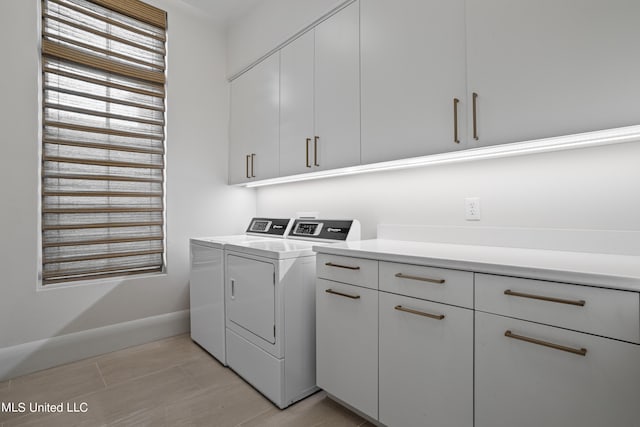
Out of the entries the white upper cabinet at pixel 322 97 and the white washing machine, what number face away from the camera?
0

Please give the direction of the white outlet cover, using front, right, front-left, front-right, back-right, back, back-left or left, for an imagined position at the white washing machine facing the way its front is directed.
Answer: left

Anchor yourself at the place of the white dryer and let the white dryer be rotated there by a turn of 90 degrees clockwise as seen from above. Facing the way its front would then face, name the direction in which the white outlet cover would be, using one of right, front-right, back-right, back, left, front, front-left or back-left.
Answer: back-right

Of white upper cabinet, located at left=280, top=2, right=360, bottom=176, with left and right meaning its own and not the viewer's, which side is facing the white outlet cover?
left

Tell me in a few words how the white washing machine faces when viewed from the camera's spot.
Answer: facing the viewer and to the left of the viewer

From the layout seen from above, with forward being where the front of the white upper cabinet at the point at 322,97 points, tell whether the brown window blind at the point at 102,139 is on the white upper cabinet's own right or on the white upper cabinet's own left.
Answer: on the white upper cabinet's own right

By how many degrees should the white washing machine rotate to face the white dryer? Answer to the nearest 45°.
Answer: approximately 90° to its left
